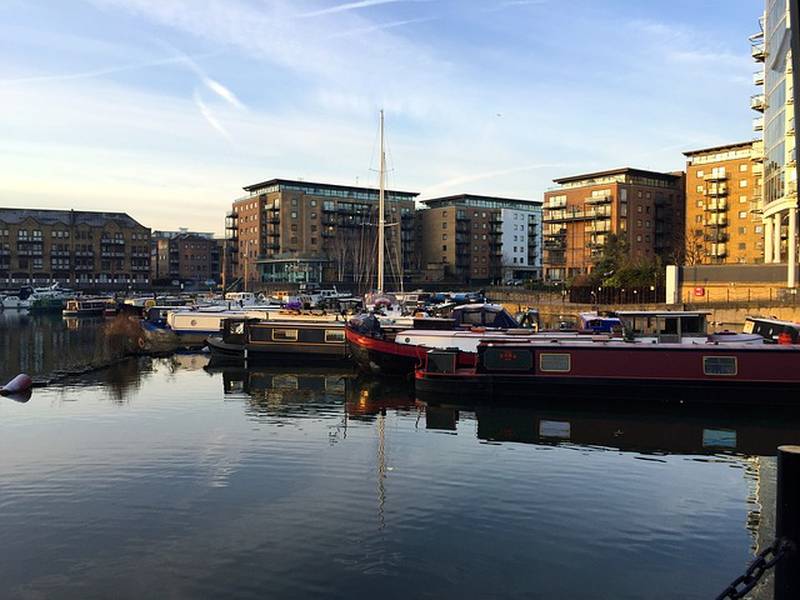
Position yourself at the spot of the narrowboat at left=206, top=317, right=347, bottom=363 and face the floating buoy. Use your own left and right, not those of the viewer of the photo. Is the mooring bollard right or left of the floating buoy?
left

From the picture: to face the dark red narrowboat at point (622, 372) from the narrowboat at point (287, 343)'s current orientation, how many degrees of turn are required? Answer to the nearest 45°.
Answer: approximately 135° to its left

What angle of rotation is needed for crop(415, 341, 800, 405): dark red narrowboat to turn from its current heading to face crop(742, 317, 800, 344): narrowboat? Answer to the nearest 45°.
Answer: approximately 45° to its left

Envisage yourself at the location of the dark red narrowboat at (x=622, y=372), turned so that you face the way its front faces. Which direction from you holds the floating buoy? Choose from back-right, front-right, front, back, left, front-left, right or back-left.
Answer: back

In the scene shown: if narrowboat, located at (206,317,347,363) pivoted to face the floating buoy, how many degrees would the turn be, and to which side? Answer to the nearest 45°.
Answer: approximately 45° to its left

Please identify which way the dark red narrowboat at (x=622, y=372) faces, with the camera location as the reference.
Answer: facing to the right of the viewer

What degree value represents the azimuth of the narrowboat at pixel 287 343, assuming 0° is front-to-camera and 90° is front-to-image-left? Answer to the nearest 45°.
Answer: approximately 90°

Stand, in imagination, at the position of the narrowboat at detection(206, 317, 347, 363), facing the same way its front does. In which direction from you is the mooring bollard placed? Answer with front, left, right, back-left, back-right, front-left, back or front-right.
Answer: left
